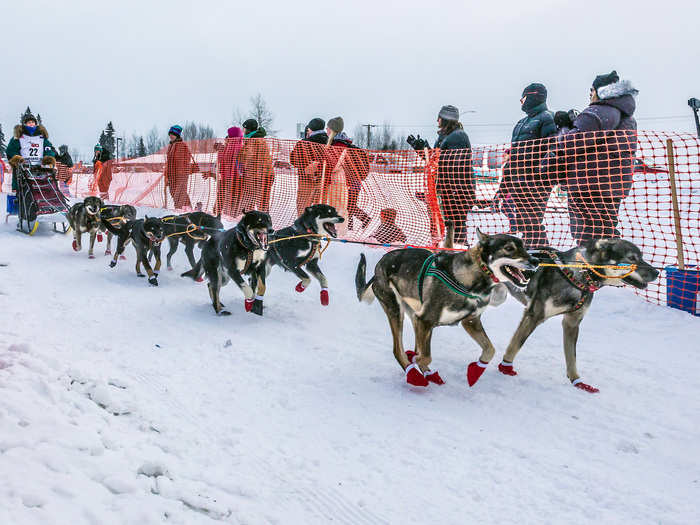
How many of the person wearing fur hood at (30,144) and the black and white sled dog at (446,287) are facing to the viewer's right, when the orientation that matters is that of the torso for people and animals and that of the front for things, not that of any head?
1

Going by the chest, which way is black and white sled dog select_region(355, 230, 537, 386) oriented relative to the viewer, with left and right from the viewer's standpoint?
facing to the right of the viewer

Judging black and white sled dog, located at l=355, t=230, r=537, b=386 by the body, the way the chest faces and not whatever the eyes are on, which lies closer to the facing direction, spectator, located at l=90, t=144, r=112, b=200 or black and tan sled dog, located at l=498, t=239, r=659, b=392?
the black and tan sled dog

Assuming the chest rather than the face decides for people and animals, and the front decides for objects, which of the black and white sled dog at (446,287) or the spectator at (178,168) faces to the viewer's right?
the black and white sled dog
